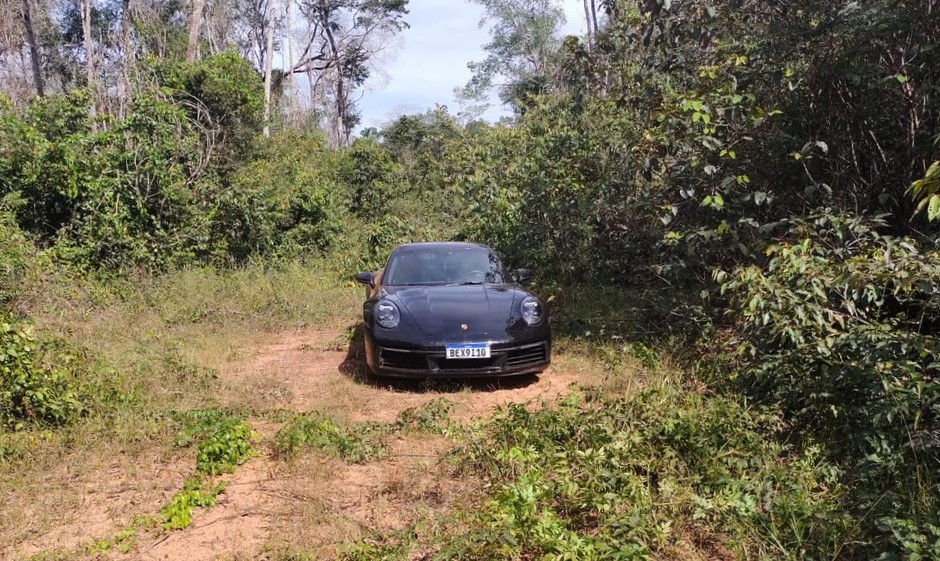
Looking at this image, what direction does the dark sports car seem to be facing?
toward the camera

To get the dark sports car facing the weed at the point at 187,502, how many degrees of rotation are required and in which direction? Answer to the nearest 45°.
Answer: approximately 45° to its right

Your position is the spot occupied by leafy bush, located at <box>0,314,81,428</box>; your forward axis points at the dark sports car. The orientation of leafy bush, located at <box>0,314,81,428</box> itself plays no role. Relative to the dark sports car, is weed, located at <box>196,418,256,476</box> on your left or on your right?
right

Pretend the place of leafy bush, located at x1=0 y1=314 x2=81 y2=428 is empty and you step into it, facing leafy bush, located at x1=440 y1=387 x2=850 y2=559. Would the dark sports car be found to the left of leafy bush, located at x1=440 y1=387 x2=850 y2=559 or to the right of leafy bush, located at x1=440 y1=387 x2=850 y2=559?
left

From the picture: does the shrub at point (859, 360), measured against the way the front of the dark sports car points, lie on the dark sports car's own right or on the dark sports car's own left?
on the dark sports car's own left

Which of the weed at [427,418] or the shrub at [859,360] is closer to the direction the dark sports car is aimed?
the weed

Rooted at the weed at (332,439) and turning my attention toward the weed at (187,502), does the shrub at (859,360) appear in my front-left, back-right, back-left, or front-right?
back-left

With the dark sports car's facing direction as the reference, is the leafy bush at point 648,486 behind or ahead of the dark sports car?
ahead

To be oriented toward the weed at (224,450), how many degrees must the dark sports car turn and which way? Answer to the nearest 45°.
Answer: approximately 45° to its right

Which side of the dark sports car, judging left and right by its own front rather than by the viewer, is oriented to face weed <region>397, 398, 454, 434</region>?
front

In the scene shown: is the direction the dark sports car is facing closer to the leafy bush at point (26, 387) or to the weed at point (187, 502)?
the weed

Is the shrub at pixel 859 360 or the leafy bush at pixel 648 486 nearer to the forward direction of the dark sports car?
the leafy bush
